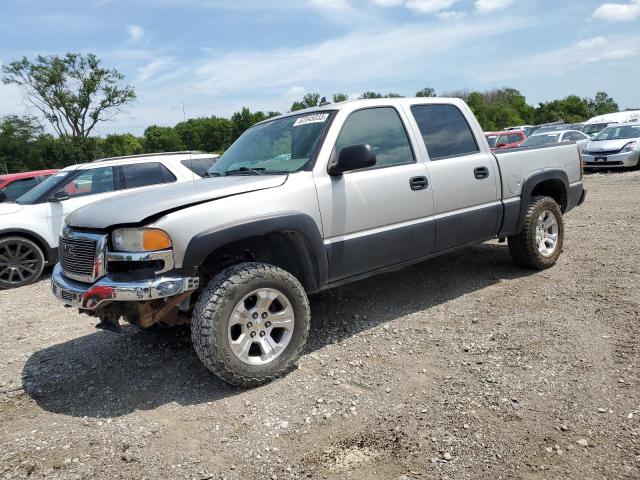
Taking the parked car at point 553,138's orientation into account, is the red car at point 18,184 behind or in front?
in front

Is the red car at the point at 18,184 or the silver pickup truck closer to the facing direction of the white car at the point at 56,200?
the red car

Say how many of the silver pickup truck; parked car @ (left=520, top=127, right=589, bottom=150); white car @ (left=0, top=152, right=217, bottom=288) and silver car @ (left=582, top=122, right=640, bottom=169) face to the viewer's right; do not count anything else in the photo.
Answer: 0

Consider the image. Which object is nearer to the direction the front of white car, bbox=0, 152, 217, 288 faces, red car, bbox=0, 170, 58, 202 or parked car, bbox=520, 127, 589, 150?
the red car

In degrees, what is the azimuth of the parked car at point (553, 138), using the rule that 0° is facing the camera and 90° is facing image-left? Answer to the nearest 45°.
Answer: approximately 45°

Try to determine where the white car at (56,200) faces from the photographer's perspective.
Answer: facing to the left of the viewer

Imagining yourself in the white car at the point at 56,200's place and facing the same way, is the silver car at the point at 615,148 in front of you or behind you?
behind

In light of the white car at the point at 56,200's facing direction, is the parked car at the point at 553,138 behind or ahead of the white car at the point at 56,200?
behind

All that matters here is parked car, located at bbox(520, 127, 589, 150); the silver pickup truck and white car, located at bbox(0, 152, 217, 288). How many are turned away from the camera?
0

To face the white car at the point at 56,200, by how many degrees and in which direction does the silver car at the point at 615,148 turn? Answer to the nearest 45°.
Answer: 0° — it already faces it

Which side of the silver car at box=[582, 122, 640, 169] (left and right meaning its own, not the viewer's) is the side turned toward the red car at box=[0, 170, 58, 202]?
front

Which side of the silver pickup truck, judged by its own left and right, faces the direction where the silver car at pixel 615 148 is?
back

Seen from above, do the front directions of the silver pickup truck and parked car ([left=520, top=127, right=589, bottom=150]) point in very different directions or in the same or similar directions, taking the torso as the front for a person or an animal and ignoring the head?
same or similar directions

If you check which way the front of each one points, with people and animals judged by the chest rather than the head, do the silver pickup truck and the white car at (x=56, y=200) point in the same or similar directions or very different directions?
same or similar directions

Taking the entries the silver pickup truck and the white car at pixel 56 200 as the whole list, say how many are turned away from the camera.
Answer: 0

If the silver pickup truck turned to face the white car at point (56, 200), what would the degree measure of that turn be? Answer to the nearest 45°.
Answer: approximately 90° to its right
